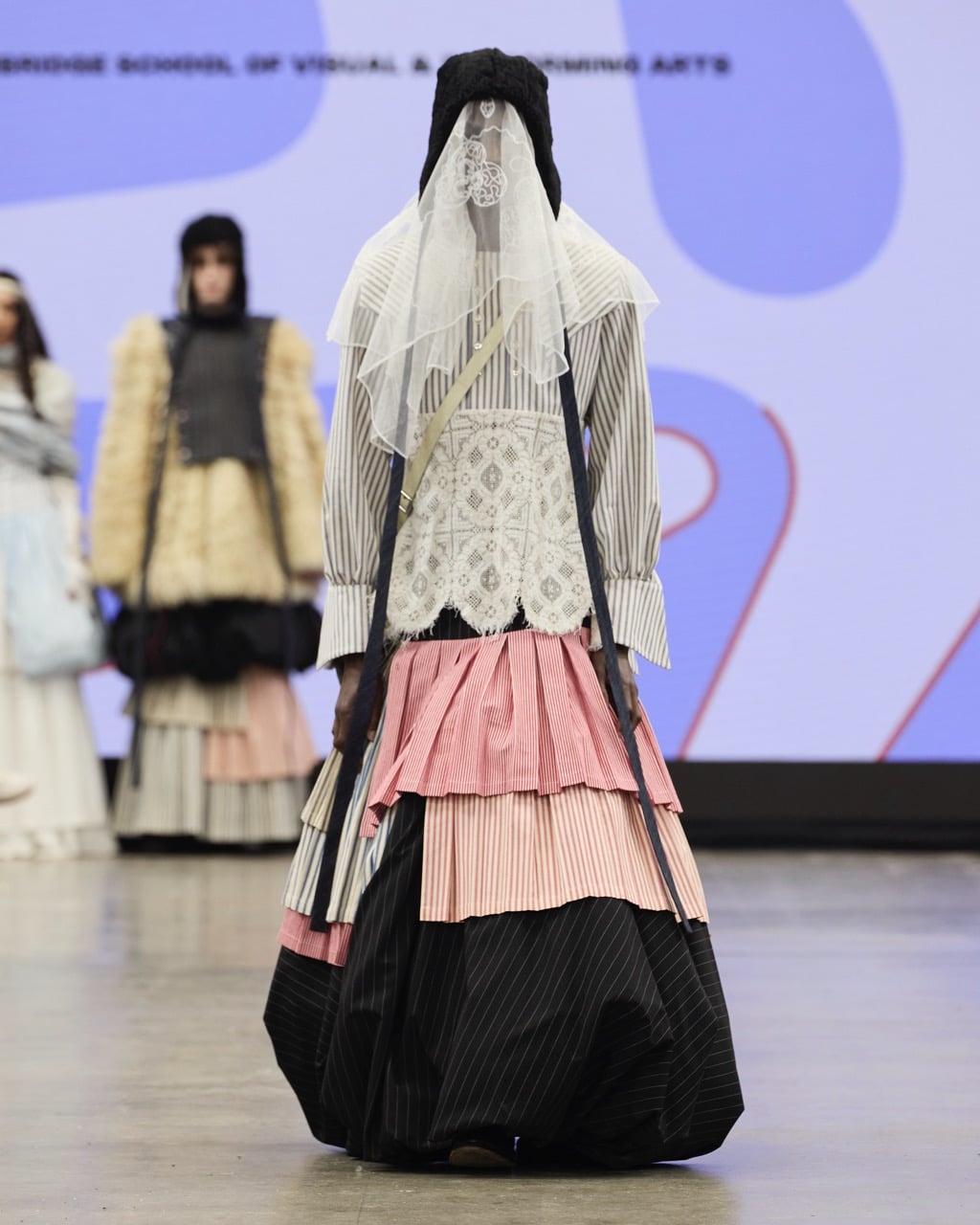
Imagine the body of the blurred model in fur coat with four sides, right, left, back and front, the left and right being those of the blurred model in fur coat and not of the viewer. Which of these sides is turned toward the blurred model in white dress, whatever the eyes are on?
right

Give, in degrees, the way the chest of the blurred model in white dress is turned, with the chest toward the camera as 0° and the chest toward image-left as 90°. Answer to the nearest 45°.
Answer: approximately 0°

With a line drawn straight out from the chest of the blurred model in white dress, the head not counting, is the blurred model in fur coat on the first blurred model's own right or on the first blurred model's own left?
on the first blurred model's own left

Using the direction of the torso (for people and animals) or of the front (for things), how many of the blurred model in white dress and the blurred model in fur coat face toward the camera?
2
